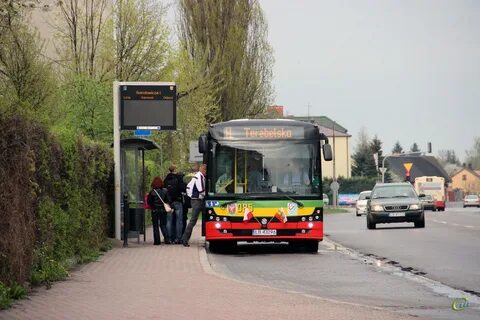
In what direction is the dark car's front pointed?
toward the camera

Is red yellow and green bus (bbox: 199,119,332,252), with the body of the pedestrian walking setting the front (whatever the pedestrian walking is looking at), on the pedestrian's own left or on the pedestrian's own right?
on the pedestrian's own right

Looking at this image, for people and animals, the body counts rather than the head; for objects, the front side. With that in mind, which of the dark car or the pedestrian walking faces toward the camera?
the dark car

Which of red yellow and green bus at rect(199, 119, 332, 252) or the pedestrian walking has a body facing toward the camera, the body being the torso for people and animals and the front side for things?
the red yellow and green bus

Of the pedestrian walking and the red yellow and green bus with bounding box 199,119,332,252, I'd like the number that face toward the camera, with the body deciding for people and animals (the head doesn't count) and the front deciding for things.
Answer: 1

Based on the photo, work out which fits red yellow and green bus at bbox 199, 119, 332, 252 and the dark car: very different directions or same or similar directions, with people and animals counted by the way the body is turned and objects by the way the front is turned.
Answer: same or similar directions

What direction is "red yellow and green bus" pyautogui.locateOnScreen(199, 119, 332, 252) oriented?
toward the camera

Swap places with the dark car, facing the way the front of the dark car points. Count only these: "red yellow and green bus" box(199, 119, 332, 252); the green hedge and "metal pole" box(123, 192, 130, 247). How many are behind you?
0

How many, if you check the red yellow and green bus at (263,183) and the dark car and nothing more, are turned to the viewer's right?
0
